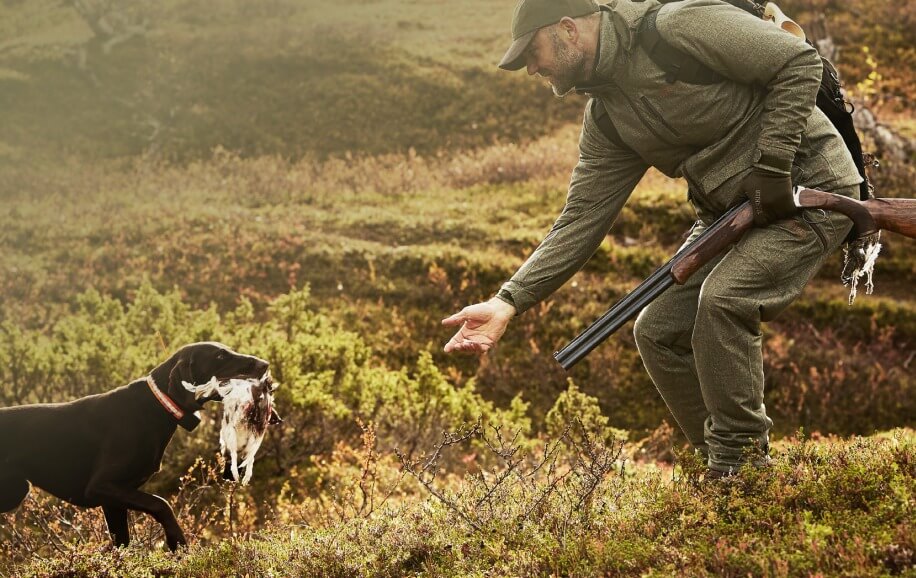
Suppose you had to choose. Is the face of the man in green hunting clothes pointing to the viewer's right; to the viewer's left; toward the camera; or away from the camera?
to the viewer's left

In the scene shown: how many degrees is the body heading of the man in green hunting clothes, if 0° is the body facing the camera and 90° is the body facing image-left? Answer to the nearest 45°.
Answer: approximately 90°

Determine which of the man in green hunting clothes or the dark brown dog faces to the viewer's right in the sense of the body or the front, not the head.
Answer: the dark brown dog

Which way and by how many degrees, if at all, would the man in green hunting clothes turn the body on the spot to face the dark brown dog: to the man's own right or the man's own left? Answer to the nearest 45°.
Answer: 0° — they already face it

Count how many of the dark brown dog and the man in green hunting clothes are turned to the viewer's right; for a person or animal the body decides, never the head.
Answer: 1

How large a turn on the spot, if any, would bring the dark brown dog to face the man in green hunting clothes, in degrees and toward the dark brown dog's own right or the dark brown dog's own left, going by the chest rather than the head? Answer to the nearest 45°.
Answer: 0° — it already faces them

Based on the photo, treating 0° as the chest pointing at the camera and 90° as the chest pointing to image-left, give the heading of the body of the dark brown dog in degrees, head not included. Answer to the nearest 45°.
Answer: approximately 270°
